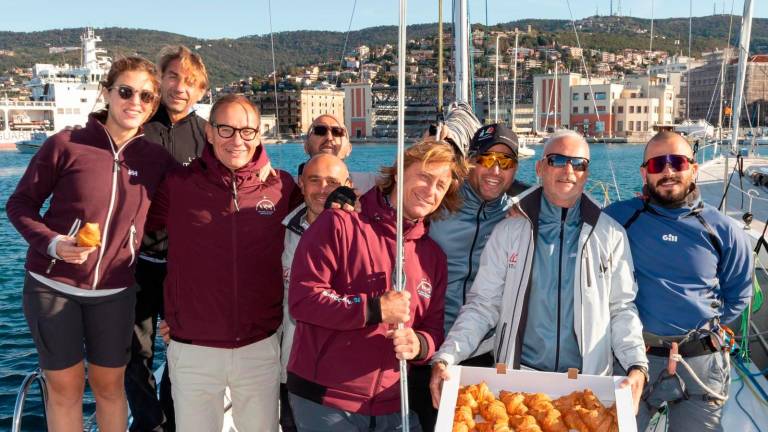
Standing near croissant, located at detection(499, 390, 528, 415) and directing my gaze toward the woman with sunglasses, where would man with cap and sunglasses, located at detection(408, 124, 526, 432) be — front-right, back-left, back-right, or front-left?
front-right

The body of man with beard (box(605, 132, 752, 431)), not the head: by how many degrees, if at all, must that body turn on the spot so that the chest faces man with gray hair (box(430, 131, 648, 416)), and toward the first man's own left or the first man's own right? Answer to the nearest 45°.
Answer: approximately 45° to the first man's own right

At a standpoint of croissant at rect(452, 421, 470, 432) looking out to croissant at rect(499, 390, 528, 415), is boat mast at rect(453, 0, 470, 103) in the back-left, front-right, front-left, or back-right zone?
front-left

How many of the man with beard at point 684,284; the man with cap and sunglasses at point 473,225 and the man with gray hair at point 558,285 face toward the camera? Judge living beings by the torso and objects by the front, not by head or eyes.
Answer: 3

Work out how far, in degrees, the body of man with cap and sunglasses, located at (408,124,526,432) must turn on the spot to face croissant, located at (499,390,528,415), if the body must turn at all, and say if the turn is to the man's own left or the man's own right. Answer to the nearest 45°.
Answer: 0° — they already face it

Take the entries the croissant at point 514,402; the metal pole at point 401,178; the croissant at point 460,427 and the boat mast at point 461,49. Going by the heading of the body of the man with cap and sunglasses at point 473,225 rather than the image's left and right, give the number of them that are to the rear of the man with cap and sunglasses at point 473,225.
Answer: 1

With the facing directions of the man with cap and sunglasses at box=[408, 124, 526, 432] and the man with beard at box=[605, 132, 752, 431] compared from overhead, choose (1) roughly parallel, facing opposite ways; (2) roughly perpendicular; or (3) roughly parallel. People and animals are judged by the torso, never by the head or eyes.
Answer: roughly parallel

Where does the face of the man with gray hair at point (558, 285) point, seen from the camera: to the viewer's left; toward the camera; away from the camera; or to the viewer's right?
toward the camera

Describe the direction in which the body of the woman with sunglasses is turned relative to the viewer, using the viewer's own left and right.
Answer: facing the viewer and to the right of the viewer

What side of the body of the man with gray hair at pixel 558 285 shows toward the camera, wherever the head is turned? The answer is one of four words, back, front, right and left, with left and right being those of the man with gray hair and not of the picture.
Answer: front

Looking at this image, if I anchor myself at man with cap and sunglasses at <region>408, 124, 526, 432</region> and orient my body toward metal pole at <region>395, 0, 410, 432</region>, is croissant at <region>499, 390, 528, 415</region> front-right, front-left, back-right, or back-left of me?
front-left

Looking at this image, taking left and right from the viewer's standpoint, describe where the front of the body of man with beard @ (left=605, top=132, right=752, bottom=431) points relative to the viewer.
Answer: facing the viewer

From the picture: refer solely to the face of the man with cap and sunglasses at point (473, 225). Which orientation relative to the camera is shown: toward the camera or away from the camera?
toward the camera

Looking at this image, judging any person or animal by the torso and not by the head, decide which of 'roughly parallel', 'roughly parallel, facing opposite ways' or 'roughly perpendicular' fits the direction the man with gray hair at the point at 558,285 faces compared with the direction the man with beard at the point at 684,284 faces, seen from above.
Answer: roughly parallel
